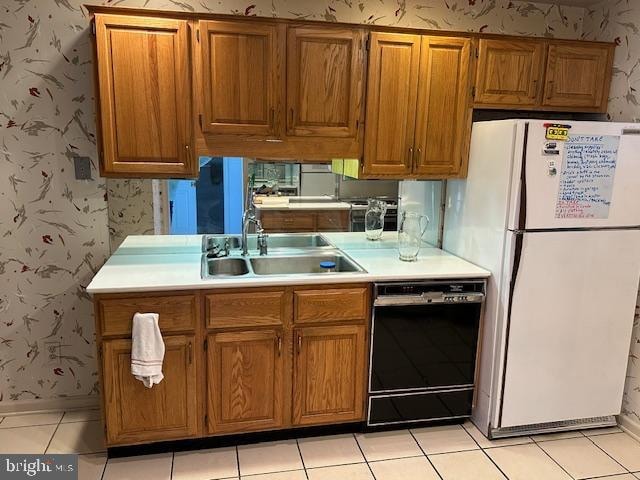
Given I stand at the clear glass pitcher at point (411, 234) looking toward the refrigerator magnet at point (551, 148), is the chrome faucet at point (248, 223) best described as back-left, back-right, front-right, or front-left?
back-right

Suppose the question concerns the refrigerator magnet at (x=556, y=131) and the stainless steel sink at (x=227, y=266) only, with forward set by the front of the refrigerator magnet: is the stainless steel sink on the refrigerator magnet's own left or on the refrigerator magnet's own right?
on the refrigerator magnet's own right

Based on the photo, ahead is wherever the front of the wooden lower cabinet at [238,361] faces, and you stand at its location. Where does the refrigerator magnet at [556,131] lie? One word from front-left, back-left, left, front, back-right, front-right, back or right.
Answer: left

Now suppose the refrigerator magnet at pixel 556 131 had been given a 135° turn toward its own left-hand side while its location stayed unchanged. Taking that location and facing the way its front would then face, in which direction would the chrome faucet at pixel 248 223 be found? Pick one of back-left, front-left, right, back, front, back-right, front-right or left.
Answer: back-left

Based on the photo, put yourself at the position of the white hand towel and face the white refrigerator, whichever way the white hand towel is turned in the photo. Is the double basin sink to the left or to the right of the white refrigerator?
left

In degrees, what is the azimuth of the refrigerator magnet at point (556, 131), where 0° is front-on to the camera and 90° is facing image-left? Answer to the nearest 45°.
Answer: approximately 0°

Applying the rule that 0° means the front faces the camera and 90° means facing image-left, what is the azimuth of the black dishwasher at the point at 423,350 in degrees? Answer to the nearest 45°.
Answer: approximately 0°

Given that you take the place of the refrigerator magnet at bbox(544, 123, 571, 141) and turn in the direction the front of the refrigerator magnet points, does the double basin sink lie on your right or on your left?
on your right

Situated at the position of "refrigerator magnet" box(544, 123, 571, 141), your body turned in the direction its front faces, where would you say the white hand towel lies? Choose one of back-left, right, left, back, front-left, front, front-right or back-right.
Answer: front-right
